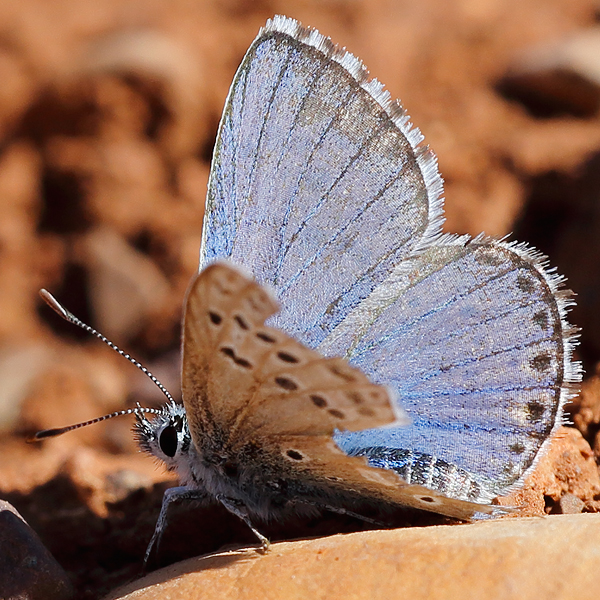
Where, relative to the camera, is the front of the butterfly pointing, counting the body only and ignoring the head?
to the viewer's left
